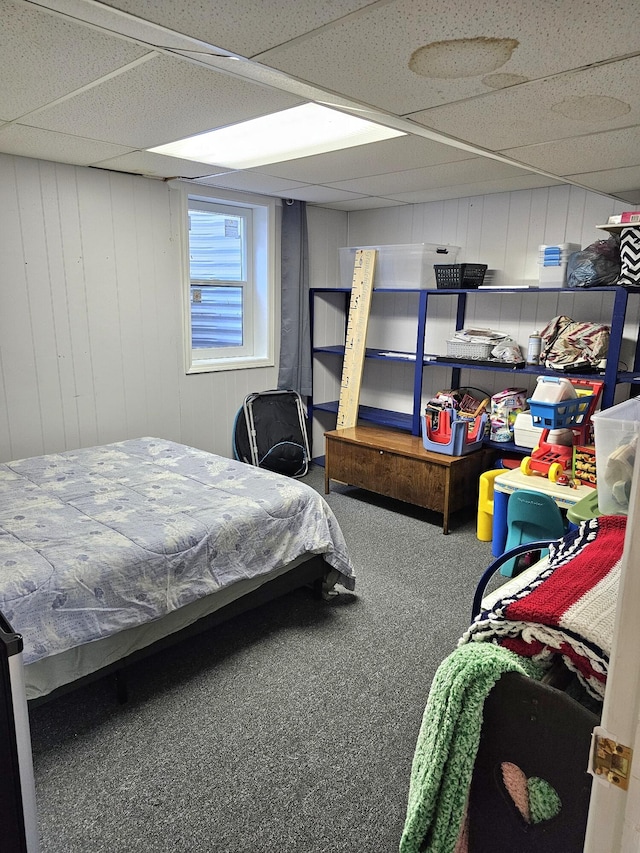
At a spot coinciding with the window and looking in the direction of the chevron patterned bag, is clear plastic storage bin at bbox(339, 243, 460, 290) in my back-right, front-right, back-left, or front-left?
front-left

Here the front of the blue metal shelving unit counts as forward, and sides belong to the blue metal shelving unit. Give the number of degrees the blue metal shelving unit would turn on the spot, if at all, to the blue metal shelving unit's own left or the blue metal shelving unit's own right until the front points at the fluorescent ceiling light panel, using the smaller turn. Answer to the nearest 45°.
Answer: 0° — it already faces it

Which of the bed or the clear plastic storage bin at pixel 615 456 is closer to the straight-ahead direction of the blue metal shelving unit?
the bed

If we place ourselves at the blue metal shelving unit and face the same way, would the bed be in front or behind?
in front

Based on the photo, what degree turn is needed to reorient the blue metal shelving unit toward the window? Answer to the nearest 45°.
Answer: approximately 45° to its right

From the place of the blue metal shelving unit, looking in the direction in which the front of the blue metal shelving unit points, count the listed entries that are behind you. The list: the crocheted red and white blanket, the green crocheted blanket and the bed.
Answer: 0

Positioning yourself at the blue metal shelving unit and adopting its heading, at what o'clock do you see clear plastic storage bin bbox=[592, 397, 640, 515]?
The clear plastic storage bin is roughly at 10 o'clock from the blue metal shelving unit.

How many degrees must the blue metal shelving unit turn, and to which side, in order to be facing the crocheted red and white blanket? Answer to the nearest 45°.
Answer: approximately 45° to its left

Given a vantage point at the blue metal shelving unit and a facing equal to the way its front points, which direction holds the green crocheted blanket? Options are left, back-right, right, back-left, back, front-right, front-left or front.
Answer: front-left
